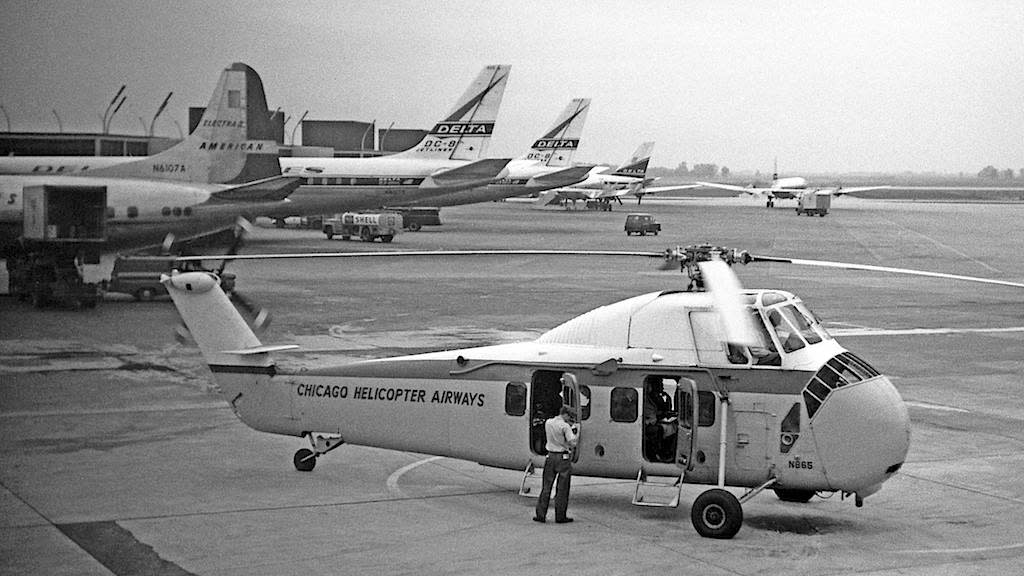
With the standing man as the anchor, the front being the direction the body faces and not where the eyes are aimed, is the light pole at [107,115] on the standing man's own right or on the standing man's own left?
on the standing man's own left

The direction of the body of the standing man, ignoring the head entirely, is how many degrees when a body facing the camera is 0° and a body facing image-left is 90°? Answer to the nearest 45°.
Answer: approximately 225°

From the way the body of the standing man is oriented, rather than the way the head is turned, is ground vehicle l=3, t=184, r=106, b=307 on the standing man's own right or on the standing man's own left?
on the standing man's own left

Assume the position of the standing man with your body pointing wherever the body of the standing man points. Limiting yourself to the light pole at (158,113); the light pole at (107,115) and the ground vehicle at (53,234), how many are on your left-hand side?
3

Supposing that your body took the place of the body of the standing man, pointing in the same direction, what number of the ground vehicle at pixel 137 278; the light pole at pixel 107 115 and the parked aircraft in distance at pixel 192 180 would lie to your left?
3

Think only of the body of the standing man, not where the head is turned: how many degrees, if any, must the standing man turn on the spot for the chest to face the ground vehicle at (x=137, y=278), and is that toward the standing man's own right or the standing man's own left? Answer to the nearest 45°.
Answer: approximately 90° to the standing man's own left
